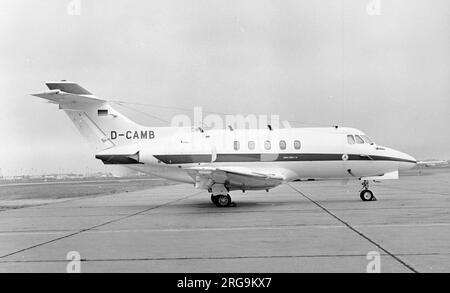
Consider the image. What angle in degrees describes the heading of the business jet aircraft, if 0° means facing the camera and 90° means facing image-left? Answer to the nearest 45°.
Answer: approximately 270°
